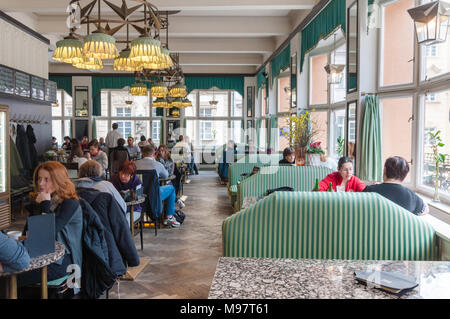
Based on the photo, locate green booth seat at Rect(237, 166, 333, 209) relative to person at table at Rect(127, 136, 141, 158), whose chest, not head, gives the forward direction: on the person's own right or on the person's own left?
on the person's own left

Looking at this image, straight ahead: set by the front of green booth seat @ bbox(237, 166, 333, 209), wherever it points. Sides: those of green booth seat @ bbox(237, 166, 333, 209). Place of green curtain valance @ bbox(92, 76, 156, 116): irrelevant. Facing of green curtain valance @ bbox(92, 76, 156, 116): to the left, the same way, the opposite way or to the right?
the same way

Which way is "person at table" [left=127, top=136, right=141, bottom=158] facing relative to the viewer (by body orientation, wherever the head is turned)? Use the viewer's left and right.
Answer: facing the viewer and to the left of the viewer

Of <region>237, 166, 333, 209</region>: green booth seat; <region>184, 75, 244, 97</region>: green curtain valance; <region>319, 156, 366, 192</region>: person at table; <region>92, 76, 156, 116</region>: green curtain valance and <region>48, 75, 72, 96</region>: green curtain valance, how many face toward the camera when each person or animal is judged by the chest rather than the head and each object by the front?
5

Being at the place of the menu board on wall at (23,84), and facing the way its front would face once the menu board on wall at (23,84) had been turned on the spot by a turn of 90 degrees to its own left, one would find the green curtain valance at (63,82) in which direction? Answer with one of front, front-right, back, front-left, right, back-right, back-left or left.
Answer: front-left

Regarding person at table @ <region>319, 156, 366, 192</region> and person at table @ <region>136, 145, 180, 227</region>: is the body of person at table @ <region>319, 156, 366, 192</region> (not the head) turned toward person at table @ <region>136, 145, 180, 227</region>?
no

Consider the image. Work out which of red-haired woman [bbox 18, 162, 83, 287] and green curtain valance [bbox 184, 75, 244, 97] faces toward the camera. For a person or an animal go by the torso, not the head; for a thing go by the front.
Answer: the green curtain valance

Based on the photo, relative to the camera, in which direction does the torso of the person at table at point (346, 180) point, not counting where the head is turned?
toward the camera

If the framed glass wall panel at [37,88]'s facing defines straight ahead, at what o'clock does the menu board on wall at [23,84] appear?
the menu board on wall at [23,84] is roughly at 2 o'clock from the framed glass wall panel at [37,88].

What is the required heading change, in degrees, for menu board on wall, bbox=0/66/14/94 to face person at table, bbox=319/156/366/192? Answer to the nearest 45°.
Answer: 0° — it already faces them

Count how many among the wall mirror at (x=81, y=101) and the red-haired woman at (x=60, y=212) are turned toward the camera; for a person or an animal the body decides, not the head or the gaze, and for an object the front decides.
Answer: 1

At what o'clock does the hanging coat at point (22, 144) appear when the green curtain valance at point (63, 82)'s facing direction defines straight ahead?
The hanging coat is roughly at 12 o'clock from the green curtain valance.

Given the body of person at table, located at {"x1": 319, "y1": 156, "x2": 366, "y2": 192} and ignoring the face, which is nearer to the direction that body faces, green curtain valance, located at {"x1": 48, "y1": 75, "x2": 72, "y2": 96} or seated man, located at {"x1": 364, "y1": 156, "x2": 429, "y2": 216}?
the seated man

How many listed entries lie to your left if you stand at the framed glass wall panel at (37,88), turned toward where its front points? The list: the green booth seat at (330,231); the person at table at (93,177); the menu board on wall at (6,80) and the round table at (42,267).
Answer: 0

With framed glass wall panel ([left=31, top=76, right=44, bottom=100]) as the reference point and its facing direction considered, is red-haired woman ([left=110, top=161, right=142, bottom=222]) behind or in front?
in front

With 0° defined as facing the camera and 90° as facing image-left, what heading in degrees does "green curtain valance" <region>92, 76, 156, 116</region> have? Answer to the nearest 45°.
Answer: approximately 0°

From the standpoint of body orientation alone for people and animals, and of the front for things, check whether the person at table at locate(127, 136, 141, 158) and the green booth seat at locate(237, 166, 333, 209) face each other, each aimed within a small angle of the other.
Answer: no

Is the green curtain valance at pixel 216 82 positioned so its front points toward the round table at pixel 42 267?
yes

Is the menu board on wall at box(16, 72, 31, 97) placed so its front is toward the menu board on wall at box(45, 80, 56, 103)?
no

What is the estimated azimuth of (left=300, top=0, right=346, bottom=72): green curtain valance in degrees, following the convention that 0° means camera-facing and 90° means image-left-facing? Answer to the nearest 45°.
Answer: approximately 45°

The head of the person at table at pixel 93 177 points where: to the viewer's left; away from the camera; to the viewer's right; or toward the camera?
away from the camera

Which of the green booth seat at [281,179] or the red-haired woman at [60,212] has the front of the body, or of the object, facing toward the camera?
the green booth seat

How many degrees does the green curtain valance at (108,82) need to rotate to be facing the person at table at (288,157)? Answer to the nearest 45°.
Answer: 0° — it already faces them
